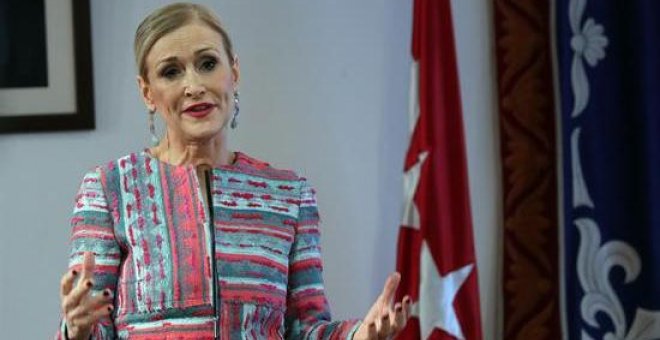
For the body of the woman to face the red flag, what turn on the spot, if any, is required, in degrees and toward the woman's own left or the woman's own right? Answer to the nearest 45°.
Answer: approximately 135° to the woman's own left

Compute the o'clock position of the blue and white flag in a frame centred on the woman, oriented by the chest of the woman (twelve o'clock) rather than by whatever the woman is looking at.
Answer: The blue and white flag is roughly at 8 o'clock from the woman.

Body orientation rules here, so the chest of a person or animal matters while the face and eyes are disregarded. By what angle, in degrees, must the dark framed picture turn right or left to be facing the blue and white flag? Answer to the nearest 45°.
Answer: approximately 90° to its left

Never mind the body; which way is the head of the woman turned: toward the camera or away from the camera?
toward the camera

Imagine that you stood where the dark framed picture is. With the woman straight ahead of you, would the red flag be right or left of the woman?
left

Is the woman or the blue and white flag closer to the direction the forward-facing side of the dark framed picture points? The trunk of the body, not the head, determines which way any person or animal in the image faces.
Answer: the woman

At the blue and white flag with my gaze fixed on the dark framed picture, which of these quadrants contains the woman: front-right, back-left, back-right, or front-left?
front-left

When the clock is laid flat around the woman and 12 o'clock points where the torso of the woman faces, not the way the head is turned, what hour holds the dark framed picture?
The dark framed picture is roughly at 5 o'clock from the woman.

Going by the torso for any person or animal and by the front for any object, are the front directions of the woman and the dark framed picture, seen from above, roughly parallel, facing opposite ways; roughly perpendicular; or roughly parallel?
roughly parallel

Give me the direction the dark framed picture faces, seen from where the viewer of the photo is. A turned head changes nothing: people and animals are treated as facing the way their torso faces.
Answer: facing the viewer

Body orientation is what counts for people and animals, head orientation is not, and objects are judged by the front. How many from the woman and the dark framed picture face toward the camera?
2

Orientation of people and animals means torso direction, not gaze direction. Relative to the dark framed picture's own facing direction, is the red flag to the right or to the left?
on its left
